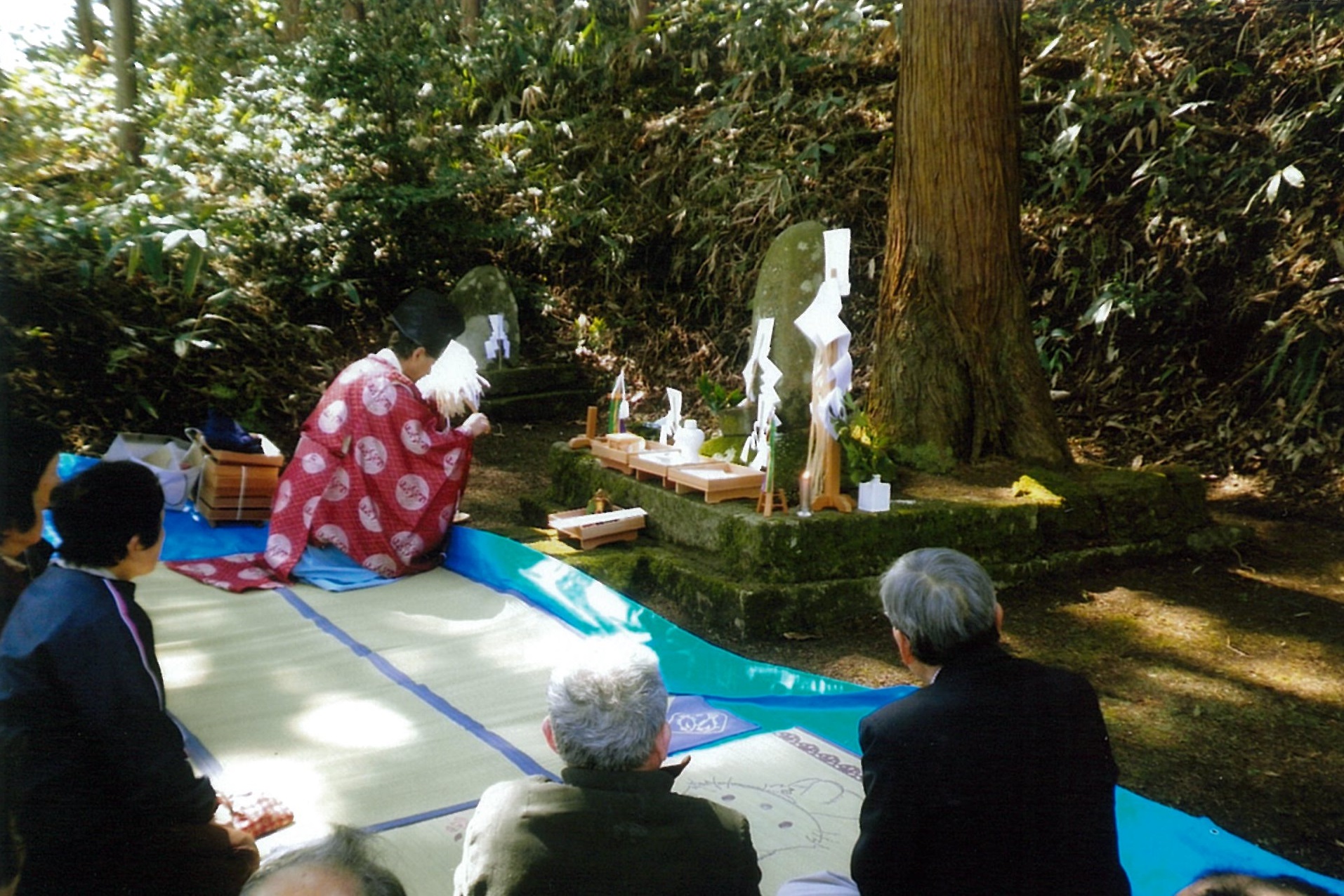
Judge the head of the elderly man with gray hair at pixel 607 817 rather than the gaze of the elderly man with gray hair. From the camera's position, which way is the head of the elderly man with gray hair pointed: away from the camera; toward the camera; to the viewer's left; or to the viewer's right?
away from the camera

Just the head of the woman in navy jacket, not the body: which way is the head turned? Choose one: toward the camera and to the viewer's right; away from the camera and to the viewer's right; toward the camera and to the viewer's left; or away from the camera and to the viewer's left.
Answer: away from the camera and to the viewer's right

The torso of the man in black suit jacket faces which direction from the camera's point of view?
away from the camera

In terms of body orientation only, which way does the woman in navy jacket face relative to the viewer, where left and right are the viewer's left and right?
facing away from the viewer and to the right of the viewer

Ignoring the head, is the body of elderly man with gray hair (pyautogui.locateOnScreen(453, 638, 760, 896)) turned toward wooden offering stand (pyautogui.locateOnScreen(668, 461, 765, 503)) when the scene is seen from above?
yes

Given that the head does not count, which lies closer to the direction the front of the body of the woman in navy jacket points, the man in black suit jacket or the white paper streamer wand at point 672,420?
the white paper streamer wand

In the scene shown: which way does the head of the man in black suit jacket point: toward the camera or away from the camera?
away from the camera

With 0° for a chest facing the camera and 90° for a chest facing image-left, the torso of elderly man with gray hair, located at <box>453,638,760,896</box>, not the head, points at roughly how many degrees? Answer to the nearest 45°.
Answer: approximately 180°

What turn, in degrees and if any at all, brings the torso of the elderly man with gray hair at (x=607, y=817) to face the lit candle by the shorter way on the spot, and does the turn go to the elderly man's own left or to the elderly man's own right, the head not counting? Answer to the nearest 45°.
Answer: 0° — they already face it
